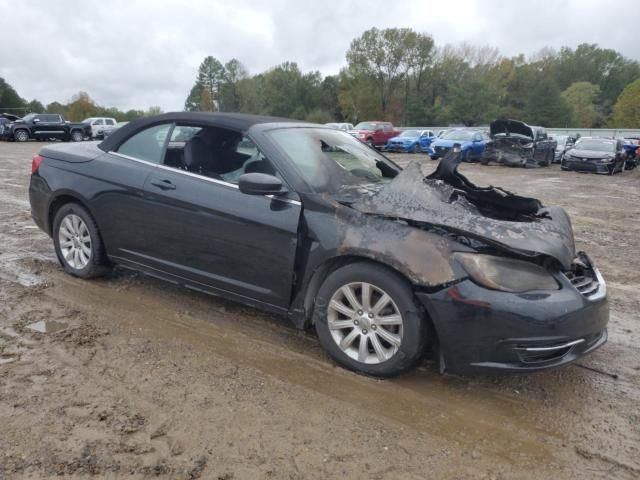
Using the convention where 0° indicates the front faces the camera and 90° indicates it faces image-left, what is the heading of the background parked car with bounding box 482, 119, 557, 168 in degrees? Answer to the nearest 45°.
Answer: approximately 45°

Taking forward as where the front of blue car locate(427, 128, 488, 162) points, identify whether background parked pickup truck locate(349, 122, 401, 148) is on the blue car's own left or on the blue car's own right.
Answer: on the blue car's own right

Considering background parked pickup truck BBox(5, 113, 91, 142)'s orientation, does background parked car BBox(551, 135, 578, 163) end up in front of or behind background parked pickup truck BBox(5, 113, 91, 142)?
behind

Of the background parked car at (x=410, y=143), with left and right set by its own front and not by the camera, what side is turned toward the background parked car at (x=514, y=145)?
left

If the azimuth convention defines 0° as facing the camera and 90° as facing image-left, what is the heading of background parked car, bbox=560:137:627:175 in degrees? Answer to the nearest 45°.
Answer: approximately 45°

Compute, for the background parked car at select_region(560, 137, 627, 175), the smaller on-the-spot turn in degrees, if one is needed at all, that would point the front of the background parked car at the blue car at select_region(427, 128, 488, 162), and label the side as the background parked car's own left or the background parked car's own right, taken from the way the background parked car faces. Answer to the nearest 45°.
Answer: approximately 45° to the background parked car's own right

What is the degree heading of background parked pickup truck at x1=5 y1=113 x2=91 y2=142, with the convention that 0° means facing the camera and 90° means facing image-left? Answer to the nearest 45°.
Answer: approximately 90°

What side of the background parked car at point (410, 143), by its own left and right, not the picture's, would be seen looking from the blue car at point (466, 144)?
left

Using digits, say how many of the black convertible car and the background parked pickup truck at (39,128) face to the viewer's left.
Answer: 1

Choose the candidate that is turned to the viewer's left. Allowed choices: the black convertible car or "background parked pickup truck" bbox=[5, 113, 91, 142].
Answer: the background parked pickup truck

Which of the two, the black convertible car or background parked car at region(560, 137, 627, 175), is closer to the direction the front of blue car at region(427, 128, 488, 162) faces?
the black convertible car
